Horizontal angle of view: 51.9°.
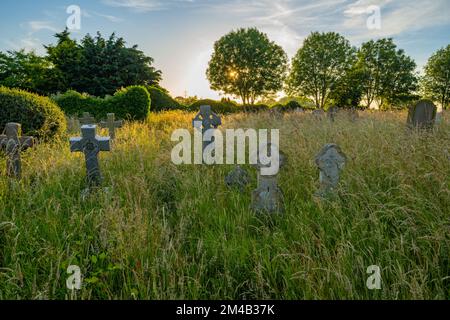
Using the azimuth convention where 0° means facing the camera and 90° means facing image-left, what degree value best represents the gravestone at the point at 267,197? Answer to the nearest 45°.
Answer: approximately 0°

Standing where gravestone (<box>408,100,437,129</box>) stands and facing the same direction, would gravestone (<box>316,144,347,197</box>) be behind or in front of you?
in front

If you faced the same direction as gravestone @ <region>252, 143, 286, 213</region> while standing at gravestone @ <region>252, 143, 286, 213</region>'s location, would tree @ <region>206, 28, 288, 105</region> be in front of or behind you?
behind

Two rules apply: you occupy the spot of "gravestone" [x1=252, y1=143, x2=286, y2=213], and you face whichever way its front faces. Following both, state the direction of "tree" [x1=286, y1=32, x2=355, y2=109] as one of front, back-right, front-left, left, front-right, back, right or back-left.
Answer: back

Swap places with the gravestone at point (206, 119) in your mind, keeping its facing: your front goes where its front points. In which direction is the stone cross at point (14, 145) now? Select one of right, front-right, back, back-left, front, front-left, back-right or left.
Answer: front-right

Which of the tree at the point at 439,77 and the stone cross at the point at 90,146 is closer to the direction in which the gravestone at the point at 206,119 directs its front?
the stone cross

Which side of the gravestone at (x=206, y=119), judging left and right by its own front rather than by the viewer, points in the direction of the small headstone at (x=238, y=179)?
front

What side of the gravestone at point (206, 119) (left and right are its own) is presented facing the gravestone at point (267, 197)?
front

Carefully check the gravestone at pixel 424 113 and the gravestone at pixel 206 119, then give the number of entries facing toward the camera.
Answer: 2

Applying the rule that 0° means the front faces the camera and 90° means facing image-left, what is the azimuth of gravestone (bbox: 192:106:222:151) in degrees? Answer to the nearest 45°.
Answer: approximately 0°
